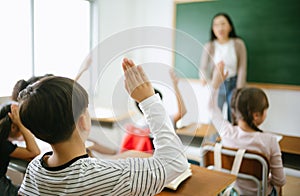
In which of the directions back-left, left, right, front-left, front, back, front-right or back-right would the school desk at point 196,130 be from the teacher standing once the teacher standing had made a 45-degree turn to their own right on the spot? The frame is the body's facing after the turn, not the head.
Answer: front-left

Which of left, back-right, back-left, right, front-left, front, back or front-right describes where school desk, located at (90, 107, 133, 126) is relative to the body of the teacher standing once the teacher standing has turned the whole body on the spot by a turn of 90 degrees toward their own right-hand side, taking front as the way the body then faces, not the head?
left

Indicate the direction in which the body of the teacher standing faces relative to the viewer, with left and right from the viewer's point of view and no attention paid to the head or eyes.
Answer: facing the viewer

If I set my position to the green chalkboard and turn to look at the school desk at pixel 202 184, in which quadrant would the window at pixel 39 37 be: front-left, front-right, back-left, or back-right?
front-right

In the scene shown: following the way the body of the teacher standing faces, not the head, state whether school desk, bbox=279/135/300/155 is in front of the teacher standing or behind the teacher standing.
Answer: in front

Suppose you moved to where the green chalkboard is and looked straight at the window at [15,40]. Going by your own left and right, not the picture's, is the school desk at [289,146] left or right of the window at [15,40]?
left

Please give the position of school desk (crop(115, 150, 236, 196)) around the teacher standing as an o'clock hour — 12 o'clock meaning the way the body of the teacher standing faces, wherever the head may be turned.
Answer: The school desk is roughly at 12 o'clock from the teacher standing.

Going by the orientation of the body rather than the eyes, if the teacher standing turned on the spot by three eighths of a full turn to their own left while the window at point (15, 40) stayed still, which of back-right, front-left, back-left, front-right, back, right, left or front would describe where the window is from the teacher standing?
back

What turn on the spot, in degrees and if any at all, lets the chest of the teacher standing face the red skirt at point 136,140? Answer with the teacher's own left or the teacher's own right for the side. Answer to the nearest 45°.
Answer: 0° — they already face it

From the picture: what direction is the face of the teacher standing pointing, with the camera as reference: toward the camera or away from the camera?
toward the camera

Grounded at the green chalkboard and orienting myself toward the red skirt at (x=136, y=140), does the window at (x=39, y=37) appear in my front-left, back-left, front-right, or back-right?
front-right
